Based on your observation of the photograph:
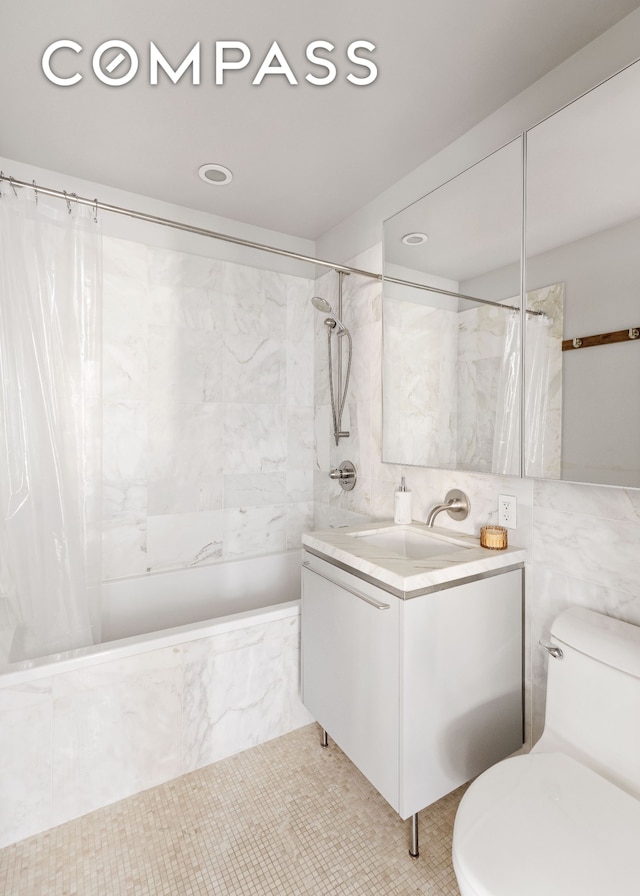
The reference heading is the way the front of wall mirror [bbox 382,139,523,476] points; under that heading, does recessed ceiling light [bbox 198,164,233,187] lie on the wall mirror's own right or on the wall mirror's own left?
on the wall mirror's own right

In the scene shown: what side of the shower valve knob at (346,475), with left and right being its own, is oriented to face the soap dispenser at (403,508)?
left

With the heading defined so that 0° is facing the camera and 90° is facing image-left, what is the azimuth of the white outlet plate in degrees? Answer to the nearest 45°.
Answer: approximately 45°

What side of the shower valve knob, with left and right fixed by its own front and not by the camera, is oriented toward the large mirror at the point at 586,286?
left
